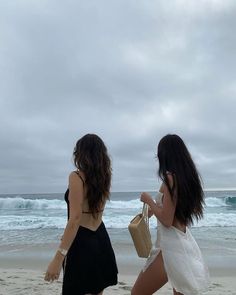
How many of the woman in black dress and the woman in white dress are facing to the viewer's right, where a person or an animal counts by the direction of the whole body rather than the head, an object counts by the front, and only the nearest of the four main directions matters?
0

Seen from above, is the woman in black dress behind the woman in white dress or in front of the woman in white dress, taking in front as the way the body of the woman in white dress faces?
in front

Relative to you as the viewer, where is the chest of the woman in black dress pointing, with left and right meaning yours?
facing away from the viewer and to the left of the viewer

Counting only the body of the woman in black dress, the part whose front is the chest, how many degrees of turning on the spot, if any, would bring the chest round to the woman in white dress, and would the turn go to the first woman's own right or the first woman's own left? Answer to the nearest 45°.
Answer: approximately 135° to the first woman's own right
